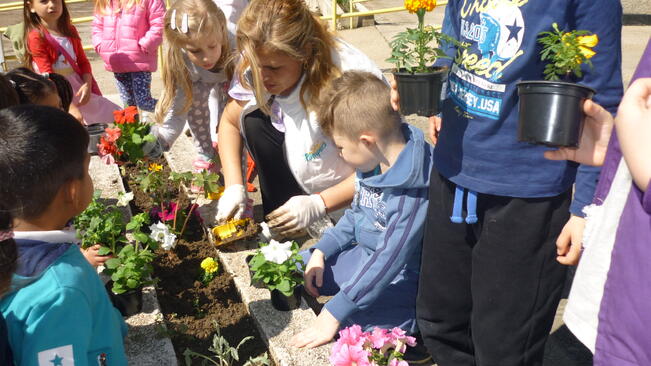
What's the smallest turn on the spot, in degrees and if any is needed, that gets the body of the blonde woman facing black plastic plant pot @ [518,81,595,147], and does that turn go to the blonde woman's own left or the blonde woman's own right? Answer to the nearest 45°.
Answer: approximately 90° to the blonde woman's own left

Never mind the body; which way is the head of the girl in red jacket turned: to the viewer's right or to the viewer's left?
to the viewer's right

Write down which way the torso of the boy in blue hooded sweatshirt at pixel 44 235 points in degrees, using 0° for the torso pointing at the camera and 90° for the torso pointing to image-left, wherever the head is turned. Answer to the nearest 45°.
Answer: approximately 225°

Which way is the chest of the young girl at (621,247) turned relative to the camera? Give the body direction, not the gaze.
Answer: to the viewer's left

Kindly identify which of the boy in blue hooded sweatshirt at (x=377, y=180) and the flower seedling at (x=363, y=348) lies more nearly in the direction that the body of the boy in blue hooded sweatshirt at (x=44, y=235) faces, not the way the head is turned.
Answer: the boy in blue hooded sweatshirt

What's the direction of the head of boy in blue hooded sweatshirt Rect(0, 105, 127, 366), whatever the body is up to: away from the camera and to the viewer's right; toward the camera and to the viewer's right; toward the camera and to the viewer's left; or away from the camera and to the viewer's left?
away from the camera and to the viewer's right

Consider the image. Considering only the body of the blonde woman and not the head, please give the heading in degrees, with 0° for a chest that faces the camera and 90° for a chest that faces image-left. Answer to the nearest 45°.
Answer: approximately 45°

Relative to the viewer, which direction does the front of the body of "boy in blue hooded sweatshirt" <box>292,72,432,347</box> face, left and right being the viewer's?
facing the viewer and to the left of the viewer

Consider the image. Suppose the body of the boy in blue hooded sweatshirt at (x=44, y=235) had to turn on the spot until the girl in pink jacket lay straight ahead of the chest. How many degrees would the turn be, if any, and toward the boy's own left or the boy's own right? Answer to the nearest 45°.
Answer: approximately 45° to the boy's own left

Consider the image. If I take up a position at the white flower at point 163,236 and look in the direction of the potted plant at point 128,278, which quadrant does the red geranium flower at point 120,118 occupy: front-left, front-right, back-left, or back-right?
back-right

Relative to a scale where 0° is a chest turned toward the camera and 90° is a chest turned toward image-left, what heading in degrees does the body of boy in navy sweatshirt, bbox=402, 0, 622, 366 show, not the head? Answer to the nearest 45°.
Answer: approximately 45°

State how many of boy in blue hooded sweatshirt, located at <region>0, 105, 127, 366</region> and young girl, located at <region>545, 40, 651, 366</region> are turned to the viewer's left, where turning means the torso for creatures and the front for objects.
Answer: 1

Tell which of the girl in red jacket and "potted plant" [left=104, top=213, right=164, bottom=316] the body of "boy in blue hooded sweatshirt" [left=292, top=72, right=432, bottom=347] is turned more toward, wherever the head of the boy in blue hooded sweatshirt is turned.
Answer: the potted plant

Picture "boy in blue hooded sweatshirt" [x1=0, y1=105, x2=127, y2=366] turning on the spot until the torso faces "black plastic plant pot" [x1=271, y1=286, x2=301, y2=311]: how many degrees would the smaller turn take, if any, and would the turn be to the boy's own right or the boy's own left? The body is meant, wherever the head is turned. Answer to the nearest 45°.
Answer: approximately 45° to the boy's own right
